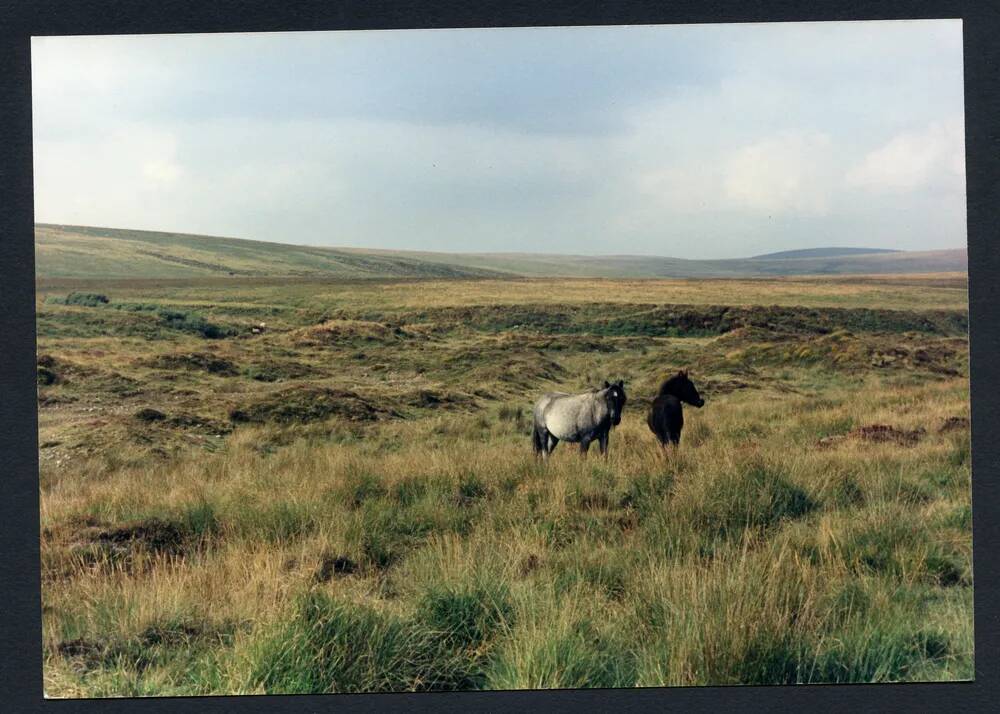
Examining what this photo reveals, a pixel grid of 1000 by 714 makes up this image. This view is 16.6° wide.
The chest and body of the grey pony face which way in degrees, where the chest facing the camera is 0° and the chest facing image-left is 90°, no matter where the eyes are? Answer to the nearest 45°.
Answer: approximately 270°
